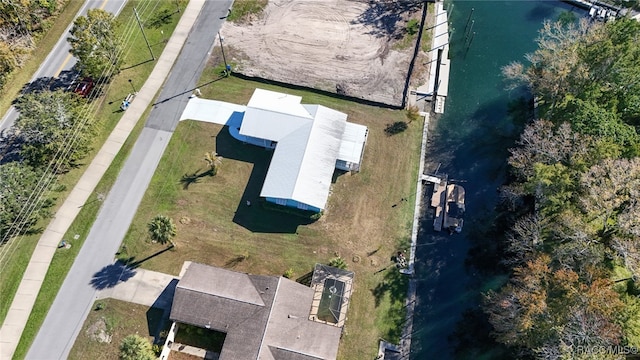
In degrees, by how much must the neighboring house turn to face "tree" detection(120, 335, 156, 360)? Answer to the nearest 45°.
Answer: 0° — it already faces it

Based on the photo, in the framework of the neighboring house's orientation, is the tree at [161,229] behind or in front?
in front

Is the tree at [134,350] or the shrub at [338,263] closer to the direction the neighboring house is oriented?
the tree

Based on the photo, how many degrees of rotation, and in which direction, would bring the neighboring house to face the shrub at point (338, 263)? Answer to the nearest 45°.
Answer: approximately 135° to its right

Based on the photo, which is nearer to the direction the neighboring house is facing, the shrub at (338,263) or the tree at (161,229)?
the tree

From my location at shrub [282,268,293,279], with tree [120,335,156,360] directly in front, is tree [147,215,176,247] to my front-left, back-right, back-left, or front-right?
front-right

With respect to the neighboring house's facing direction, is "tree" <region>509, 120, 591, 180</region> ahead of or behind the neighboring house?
behind

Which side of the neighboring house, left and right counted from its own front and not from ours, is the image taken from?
left
